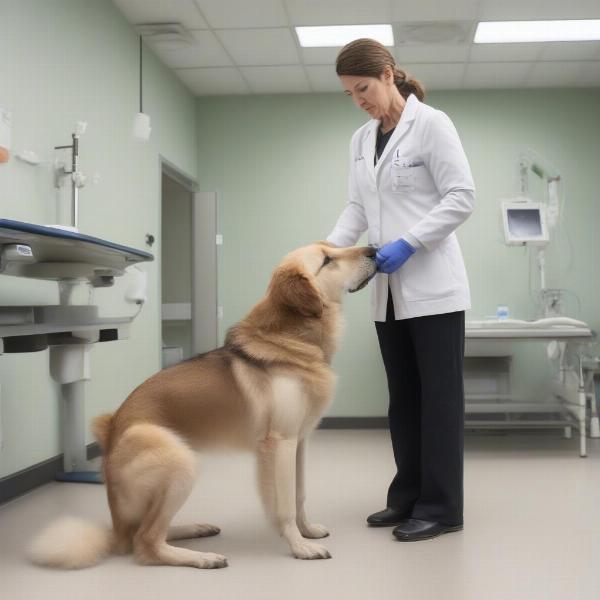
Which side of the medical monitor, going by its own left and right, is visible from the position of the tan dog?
front

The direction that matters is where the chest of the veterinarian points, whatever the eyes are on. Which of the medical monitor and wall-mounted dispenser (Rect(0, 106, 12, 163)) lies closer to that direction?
the wall-mounted dispenser

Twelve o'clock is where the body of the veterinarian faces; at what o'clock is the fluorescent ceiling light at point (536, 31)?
The fluorescent ceiling light is roughly at 5 o'clock from the veterinarian.

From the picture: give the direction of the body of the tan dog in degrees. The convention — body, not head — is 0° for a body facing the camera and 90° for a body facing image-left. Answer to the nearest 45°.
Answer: approximately 270°

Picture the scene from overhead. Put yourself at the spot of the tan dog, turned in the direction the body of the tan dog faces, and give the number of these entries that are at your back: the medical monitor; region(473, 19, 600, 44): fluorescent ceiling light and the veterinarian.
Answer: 0

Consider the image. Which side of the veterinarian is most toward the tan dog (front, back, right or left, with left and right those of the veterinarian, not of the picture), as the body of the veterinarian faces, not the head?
front

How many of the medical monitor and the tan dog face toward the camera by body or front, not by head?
1

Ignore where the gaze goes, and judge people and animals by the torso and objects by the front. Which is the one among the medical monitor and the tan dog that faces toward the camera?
the medical monitor

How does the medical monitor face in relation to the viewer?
toward the camera

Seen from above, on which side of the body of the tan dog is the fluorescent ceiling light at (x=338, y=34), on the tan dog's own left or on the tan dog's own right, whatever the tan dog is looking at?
on the tan dog's own left

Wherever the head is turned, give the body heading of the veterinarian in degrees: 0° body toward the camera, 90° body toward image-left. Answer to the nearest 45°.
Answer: approximately 45°

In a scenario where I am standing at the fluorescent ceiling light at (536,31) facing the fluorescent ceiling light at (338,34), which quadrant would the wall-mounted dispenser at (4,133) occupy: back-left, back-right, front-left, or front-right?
front-left

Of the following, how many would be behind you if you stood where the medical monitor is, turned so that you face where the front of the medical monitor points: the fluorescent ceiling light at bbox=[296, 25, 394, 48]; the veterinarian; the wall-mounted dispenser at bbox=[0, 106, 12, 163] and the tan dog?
0

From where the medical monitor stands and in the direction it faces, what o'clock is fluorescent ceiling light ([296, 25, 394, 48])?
The fluorescent ceiling light is roughly at 2 o'clock from the medical monitor.

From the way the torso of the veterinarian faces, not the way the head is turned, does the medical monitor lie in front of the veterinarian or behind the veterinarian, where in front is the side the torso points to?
behind

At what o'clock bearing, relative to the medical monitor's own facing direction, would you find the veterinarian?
The veterinarian is roughly at 12 o'clock from the medical monitor.
